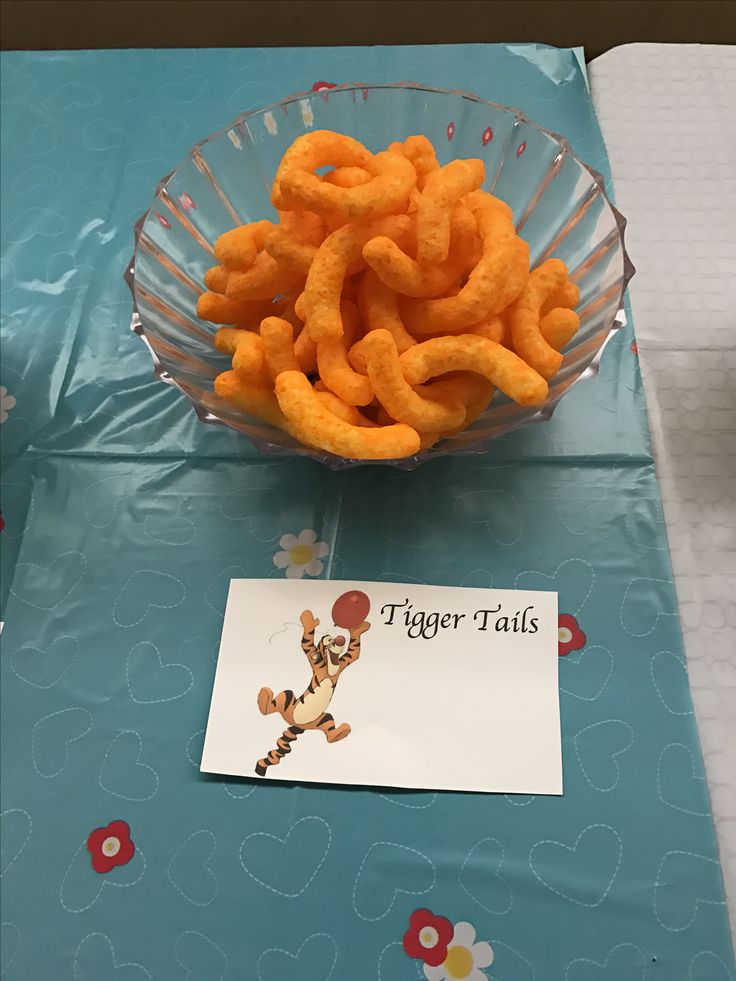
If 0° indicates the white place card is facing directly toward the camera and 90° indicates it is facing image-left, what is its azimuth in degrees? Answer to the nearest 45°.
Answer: approximately 0°
